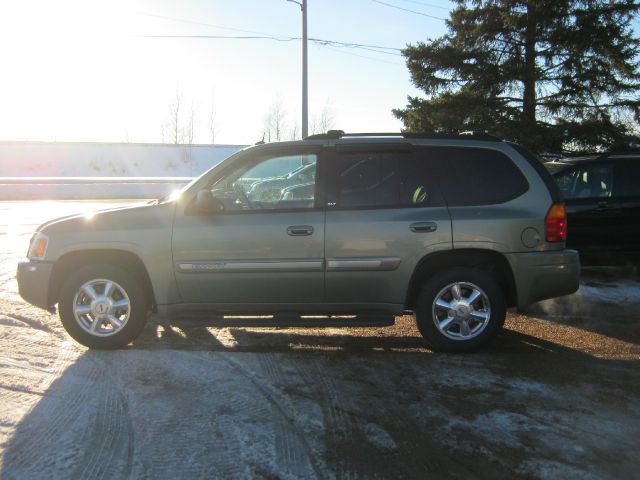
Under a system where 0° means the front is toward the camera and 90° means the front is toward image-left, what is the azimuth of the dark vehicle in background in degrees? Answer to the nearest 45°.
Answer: approximately 90°

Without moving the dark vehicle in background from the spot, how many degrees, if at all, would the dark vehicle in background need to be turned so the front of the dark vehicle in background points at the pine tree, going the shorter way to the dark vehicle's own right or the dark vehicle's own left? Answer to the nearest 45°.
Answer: approximately 90° to the dark vehicle's own right

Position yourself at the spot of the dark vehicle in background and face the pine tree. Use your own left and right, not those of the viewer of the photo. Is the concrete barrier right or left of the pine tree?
left

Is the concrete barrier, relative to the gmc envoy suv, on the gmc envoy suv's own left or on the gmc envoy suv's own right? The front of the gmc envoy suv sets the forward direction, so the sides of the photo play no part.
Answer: on the gmc envoy suv's own right

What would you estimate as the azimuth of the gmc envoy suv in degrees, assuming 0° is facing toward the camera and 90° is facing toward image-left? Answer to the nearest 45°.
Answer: approximately 90°

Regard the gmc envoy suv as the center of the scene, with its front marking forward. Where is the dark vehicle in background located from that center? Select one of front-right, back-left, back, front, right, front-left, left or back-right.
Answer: back-right

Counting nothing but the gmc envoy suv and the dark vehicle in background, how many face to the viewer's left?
2

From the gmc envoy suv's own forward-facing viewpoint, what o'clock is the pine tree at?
The pine tree is roughly at 4 o'clock from the gmc envoy suv.

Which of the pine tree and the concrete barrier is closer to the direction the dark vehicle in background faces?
the concrete barrier
